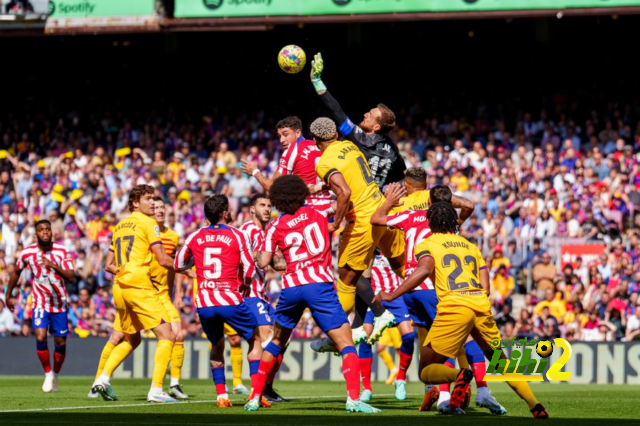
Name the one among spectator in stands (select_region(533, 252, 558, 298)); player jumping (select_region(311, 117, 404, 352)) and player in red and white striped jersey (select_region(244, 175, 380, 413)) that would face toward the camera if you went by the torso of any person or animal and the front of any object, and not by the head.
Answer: the spectator in stands

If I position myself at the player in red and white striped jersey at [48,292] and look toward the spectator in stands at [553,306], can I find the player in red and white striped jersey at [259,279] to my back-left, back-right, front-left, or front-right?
front-right

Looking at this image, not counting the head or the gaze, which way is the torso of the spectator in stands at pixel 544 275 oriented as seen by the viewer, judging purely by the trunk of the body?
toward the camera

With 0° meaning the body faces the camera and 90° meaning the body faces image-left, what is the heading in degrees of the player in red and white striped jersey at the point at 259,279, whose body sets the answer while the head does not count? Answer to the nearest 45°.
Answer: approximately 315°

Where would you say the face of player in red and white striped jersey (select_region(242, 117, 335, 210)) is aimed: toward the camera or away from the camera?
toward the camera

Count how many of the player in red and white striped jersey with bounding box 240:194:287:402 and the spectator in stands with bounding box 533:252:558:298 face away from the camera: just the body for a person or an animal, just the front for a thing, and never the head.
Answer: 0

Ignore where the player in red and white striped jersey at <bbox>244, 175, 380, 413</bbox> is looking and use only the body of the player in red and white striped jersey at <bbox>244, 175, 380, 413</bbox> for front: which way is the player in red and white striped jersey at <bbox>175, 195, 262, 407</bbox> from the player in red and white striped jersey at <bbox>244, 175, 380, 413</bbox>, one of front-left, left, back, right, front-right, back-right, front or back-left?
front-left

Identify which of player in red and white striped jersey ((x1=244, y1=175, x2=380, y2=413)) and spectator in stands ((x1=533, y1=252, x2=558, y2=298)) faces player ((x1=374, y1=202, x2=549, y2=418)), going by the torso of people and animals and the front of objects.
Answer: the spectator in stands

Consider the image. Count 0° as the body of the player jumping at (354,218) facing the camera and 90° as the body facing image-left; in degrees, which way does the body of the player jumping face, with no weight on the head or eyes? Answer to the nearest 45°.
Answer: approximately 135°

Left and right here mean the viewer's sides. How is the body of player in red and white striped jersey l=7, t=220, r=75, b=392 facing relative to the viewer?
facing the viewer

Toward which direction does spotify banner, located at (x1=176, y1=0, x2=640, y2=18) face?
toward the camera

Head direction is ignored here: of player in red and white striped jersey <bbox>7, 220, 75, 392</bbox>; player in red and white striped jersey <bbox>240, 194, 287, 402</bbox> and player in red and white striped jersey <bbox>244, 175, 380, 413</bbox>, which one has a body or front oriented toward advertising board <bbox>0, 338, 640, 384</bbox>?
player in red and white striped jersey <bbox>244, 175, 380, 413</bbox>

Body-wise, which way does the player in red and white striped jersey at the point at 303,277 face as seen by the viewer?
away from the camera

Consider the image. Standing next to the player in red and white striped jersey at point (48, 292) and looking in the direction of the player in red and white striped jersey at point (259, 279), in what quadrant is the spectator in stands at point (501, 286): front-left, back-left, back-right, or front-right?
front-left

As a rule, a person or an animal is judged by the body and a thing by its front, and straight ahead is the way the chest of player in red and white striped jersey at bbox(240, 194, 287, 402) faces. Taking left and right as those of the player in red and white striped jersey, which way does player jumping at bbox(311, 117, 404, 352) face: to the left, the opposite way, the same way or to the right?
the opposite way

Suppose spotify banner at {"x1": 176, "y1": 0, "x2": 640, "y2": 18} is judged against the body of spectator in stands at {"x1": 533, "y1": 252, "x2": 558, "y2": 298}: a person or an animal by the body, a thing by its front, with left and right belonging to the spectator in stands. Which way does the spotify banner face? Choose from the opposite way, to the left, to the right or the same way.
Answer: the same way
